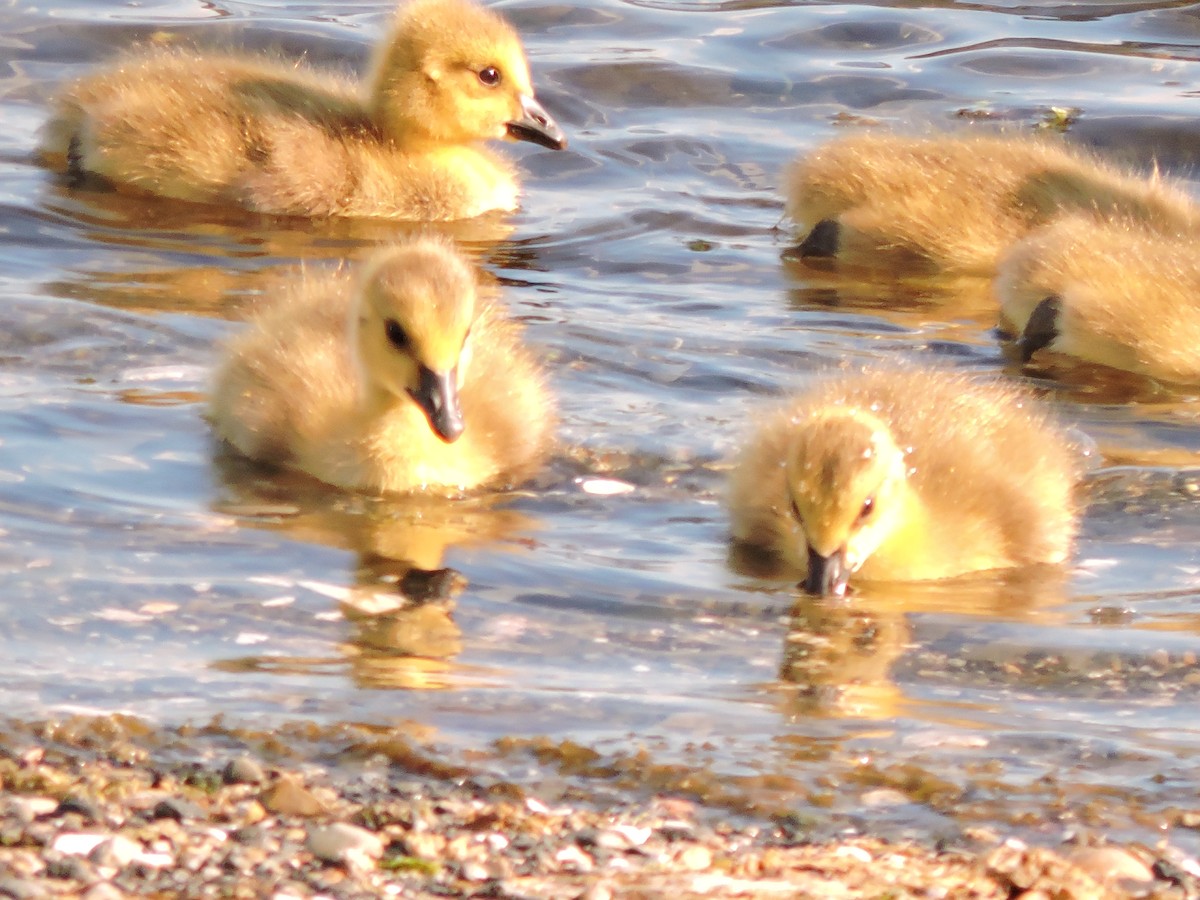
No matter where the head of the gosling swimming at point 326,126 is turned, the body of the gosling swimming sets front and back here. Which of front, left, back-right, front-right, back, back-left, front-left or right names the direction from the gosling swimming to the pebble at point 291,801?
right

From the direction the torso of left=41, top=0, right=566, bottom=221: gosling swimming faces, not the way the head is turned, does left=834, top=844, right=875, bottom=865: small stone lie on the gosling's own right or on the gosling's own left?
on the gosling's own right

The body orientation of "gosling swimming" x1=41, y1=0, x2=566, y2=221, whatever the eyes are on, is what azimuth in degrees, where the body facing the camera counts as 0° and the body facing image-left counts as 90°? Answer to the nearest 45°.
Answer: approximately 270°

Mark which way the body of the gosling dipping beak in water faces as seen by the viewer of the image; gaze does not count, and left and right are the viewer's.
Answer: facing the viewer and to the left of the viewer

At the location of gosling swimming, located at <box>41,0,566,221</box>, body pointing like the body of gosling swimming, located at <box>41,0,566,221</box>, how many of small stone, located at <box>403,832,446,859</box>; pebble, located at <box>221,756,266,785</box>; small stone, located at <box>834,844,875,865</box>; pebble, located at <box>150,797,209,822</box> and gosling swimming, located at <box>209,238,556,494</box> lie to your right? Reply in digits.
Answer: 5

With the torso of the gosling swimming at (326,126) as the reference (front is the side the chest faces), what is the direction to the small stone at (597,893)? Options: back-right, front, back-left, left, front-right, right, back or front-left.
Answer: right
